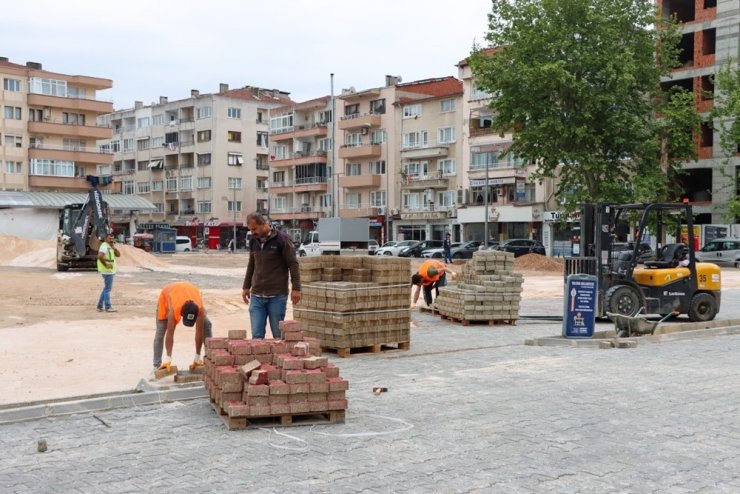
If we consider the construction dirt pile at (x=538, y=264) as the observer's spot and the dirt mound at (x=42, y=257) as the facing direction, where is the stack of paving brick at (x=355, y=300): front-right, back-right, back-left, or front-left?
front-left

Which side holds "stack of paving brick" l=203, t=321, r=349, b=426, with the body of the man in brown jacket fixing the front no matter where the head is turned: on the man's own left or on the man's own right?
on the man's own left

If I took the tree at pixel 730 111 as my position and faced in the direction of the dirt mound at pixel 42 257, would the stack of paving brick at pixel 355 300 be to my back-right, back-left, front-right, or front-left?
front-left

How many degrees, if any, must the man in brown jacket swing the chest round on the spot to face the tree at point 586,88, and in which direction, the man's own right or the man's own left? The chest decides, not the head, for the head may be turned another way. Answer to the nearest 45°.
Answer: approximately 180°

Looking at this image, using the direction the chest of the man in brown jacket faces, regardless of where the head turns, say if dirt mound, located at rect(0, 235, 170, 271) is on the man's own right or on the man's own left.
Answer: on the man's own right

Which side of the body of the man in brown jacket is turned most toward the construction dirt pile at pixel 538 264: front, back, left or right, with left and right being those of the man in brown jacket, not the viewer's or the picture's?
back

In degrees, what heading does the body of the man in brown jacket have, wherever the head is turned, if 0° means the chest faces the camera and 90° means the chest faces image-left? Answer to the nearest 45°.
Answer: approximately 45°

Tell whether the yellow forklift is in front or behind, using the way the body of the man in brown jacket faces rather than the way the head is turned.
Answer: behind
